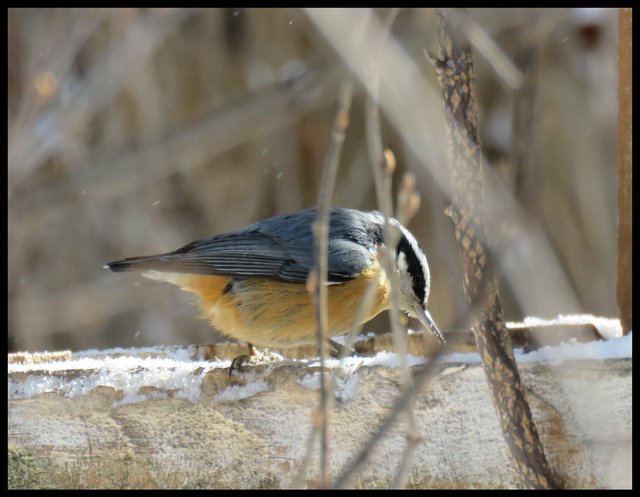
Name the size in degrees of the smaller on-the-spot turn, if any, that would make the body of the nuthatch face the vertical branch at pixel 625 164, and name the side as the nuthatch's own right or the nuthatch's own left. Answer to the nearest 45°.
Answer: approximately 45° to the nuthatch's own right

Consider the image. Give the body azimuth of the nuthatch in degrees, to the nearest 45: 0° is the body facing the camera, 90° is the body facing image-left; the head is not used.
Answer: approximately 270°
